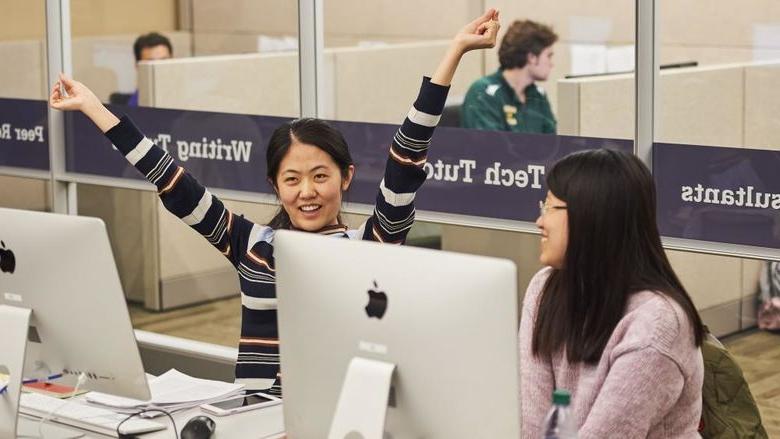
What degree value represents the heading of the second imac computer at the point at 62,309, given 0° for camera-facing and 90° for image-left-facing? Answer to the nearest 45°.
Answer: approximately 225°

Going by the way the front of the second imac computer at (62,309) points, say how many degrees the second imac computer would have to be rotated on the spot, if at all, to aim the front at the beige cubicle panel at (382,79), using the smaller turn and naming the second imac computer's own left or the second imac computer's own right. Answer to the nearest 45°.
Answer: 0° — it already faces it

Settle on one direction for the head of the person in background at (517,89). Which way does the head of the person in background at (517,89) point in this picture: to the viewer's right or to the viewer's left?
to the viewer's right

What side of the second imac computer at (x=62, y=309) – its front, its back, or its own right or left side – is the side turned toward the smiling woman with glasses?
right

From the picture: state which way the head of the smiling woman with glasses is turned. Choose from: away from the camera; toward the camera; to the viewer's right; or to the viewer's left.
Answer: to the viewer's left
